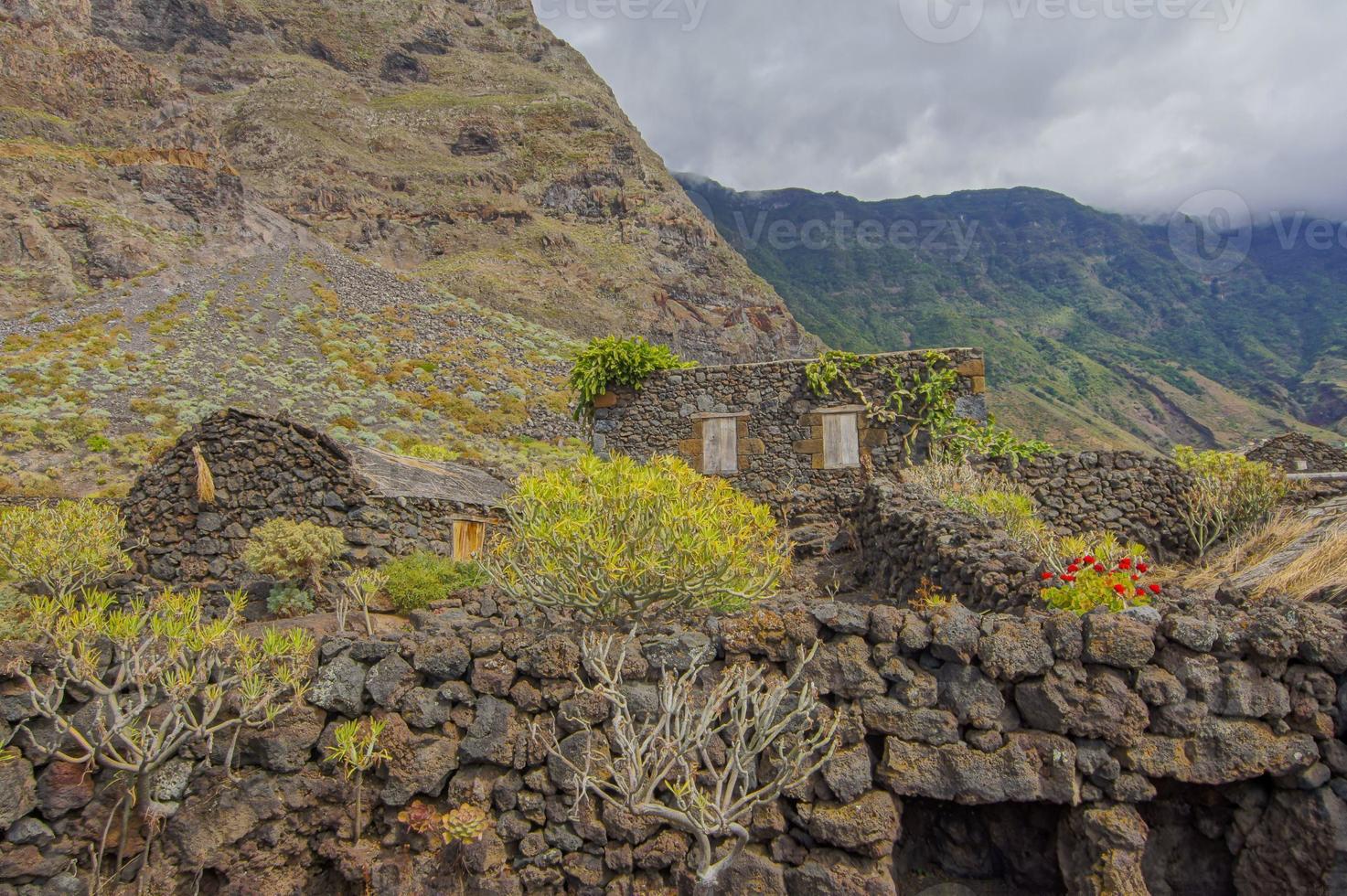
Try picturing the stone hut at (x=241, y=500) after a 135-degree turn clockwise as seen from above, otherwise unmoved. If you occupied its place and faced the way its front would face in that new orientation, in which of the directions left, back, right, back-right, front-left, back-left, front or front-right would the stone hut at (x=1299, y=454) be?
back

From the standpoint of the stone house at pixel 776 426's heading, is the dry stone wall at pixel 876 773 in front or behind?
in front

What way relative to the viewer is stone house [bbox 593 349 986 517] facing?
toward the camera

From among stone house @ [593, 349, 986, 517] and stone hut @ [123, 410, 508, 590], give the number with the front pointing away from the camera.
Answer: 0

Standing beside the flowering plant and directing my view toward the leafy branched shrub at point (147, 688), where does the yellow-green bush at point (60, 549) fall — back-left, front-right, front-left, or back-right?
front-right

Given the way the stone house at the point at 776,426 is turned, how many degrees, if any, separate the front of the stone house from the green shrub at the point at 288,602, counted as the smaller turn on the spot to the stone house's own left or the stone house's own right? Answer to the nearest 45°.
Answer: approximately 45° to the stone house's own right

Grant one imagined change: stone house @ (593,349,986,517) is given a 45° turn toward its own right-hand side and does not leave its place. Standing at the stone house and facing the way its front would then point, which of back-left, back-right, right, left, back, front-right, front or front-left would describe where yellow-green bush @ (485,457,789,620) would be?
front-left

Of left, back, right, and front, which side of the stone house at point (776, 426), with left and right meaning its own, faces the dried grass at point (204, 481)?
right

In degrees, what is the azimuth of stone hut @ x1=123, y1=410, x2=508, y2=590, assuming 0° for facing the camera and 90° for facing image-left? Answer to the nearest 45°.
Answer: approximately 315°

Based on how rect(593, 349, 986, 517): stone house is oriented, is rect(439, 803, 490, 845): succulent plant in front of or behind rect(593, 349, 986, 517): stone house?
in front

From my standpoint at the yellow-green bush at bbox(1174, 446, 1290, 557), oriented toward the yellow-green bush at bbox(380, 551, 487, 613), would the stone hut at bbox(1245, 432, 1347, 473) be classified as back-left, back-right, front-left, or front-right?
back-right

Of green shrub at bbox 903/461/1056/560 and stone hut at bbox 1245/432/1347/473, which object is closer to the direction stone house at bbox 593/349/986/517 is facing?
the green shrub
